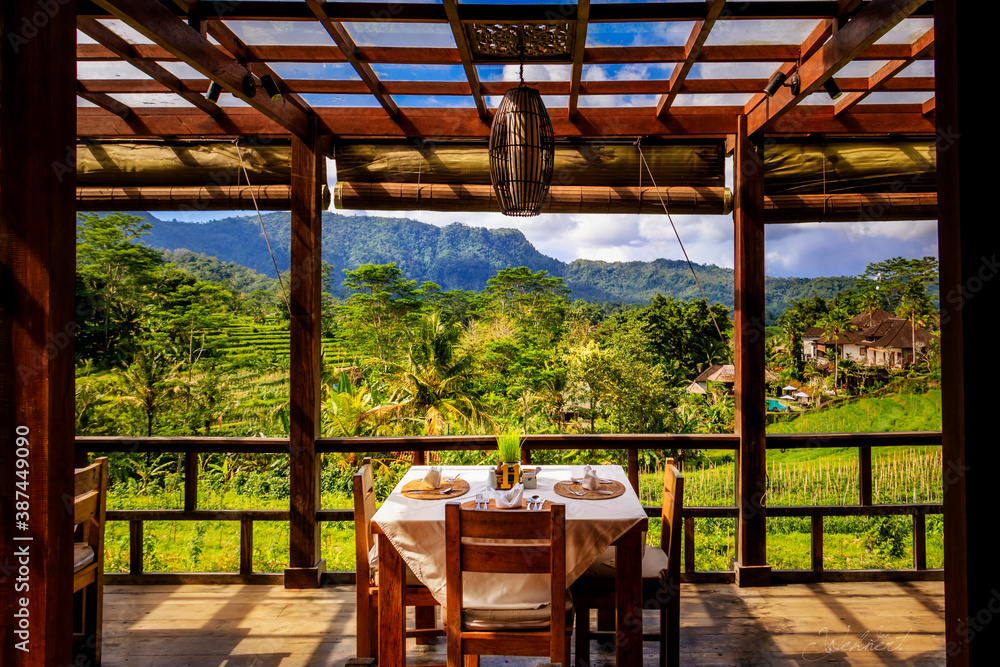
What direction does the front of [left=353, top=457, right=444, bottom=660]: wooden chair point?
to the viewer's right

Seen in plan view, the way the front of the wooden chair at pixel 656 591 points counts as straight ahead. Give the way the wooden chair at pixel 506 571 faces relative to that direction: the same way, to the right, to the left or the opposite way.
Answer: to the right

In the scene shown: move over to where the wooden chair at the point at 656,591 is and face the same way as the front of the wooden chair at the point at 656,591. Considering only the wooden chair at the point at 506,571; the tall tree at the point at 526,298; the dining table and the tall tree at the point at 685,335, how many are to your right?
2

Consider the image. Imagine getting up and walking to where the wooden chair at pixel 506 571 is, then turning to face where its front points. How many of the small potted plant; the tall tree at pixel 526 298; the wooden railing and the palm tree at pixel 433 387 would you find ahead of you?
4

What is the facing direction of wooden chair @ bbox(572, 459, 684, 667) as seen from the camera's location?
facing to the left of the viewer

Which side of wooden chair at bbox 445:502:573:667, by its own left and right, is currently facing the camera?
back

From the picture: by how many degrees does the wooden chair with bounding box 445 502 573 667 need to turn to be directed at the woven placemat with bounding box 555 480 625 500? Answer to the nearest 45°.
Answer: approximately 45° to its right

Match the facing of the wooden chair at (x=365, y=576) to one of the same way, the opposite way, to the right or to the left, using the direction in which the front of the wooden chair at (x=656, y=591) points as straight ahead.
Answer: the opposite way

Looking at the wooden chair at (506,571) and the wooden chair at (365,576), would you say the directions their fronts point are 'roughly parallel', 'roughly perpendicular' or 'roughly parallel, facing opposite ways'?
roughly perpendicular

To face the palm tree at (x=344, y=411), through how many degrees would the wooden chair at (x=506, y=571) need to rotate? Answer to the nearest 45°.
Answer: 0° — it already faces it
